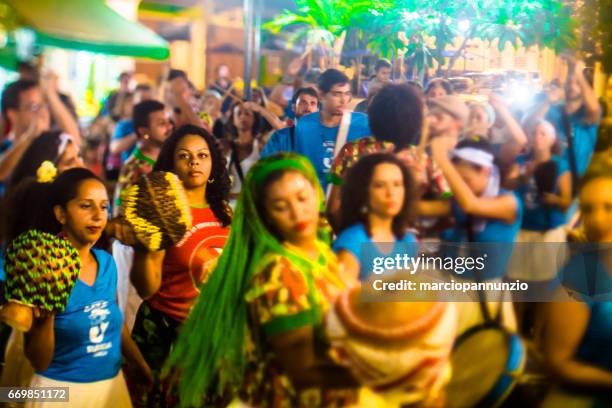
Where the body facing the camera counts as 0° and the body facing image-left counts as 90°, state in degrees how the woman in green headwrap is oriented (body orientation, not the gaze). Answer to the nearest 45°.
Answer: approximately 315°

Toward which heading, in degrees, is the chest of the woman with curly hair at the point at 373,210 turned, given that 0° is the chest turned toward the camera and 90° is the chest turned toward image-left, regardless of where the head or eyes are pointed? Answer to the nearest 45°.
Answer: approximately 315°

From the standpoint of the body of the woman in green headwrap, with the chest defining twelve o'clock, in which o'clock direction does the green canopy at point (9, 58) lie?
The green canopy is roughly at 5 o'clock from the woman in green headwrap.
